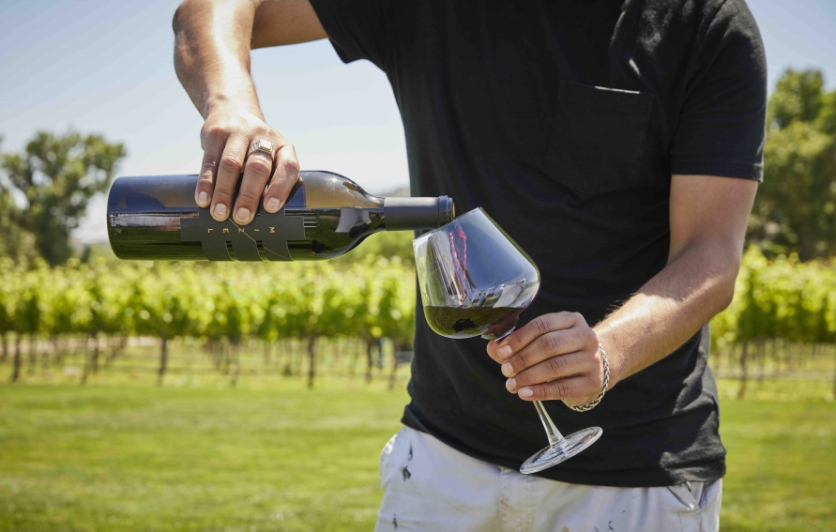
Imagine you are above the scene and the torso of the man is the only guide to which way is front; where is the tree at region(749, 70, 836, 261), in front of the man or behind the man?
behind

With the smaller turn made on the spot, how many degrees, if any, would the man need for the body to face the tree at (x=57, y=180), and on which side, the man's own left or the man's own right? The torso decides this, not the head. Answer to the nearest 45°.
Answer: approximately 135° to the man's own right

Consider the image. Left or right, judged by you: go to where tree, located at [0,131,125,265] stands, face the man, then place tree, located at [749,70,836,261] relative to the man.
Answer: left

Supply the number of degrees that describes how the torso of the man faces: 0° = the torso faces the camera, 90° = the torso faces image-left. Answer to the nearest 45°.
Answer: approximately 0°

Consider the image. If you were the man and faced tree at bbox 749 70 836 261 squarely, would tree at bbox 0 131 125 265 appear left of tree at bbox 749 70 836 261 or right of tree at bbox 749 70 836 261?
left
